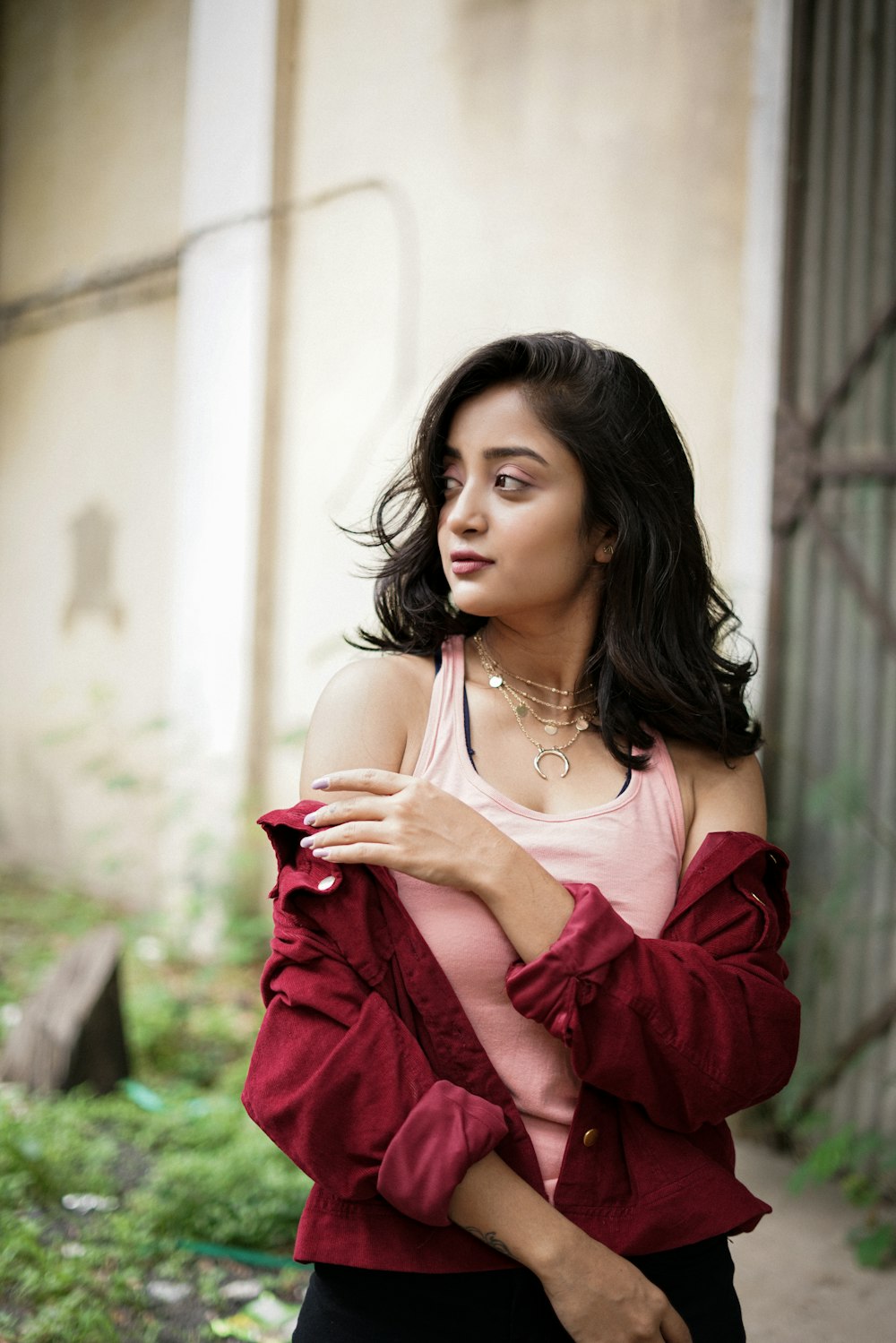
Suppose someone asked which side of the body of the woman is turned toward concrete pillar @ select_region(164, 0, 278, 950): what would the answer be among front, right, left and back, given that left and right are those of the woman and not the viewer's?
back

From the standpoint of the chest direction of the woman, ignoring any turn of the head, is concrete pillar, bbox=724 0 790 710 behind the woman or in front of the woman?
behind

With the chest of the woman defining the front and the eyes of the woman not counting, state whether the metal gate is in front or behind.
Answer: behind

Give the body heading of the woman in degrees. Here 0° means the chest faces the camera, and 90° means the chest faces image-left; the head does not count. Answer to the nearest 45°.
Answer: approximately 0°
